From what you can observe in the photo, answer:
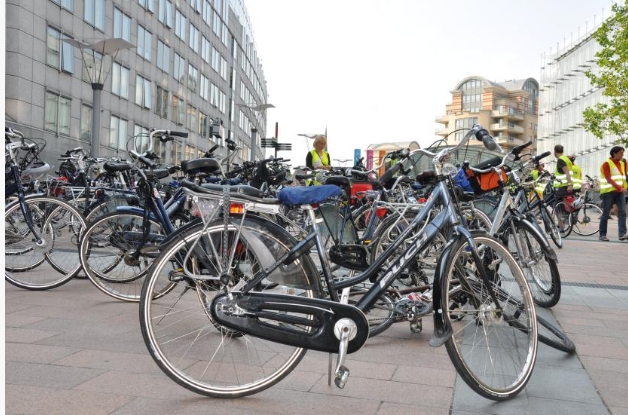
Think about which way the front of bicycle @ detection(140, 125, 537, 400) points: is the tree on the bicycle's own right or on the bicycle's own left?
on the bicycle's own left

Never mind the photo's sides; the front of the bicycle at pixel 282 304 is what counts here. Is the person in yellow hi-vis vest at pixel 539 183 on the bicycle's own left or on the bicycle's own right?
on the bicycle's own left

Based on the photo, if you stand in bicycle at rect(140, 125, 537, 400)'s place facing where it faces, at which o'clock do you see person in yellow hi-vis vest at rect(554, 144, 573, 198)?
The person in yellow hi-vis vest is roughly at 10 o'clock from the bicycle.

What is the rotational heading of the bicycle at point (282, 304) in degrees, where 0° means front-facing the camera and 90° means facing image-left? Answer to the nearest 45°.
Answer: approximately 270°

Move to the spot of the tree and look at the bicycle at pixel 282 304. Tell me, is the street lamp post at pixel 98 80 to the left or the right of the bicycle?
right

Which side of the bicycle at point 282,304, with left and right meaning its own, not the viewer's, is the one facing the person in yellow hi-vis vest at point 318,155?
left

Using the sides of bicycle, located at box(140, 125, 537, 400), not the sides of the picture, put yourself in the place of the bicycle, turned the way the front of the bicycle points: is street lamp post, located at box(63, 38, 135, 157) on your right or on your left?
on your left

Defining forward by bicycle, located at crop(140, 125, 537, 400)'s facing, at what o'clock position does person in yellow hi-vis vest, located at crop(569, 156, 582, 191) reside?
The person in yellow hi-vis vest is roughly at 10 o'clock from the bicycle.
